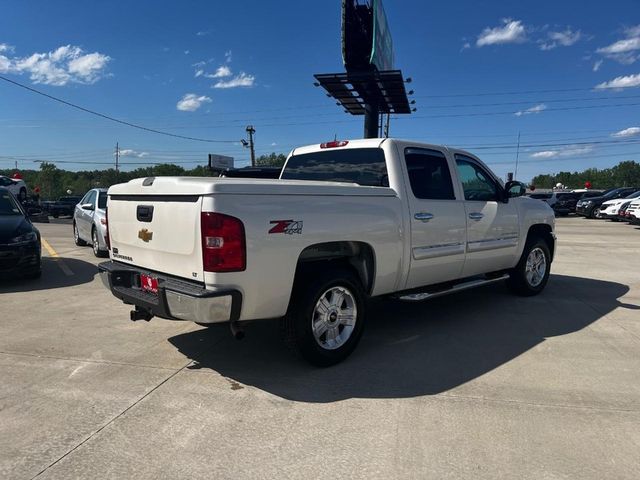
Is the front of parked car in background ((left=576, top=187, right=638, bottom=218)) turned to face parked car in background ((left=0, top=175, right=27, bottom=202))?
yes

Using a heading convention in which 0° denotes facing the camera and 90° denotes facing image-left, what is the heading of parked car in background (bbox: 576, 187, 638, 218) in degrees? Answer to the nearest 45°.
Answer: approximately 45°

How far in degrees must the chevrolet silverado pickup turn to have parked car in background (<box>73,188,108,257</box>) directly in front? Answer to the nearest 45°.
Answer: approximately 90° to its left

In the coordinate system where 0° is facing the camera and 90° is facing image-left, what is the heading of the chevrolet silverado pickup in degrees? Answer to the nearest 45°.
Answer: approximately 225°

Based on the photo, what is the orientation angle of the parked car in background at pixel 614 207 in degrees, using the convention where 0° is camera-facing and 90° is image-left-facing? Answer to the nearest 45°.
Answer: approximately 45°

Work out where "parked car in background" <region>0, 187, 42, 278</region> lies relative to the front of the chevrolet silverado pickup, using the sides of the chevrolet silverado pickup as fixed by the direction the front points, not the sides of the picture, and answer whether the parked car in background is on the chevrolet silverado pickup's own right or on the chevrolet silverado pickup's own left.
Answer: on the chevrolet silverado pickup's own left

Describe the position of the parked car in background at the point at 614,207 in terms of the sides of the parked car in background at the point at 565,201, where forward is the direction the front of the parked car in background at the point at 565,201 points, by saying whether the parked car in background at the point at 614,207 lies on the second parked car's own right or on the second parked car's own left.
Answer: on the second parked car's own left

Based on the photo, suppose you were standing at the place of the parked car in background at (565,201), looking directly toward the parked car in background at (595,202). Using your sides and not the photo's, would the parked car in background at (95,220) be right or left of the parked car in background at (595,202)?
right

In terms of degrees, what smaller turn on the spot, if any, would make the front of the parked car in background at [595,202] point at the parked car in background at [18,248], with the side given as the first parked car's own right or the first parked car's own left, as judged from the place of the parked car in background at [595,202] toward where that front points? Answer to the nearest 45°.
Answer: approximately 45° to the first parked car's own left
